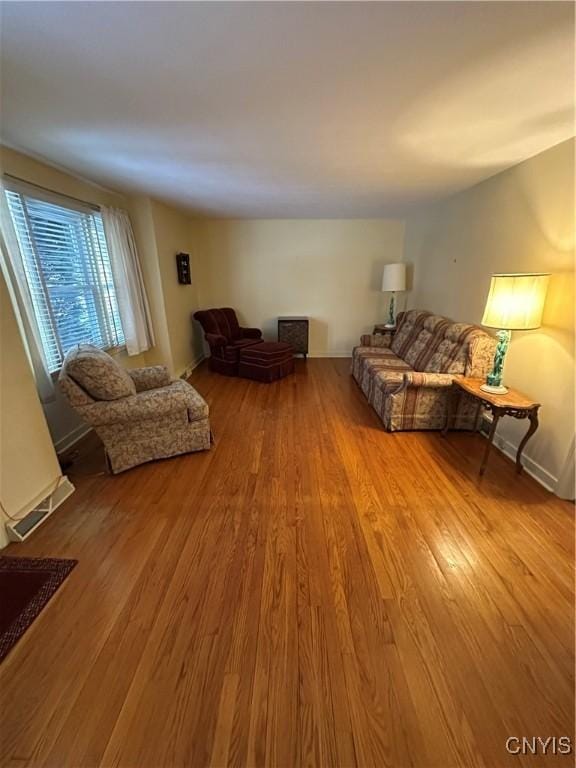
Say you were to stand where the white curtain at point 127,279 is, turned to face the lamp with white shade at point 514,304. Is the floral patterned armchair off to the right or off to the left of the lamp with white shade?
right

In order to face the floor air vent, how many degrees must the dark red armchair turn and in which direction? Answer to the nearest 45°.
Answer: approximately 45° to its right

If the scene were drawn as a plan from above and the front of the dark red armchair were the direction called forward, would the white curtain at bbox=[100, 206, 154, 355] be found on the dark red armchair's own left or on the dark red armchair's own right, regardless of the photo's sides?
on the dark red armchair's own right

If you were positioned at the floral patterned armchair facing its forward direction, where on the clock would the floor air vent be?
The floor air vent is roughly at 5 o'clock from the floral patterned armchair.

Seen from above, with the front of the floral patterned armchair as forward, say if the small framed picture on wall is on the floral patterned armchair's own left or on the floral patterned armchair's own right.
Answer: on the floral patterned armchair's own left

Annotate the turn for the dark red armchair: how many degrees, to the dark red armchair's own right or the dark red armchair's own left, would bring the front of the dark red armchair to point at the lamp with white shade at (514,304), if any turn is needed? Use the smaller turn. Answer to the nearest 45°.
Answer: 0° — it already faces it

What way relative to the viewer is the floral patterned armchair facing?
to the viewer's right

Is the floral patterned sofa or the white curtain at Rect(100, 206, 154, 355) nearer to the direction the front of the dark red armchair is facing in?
the floral patterned sofa

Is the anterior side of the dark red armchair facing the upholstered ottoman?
yes

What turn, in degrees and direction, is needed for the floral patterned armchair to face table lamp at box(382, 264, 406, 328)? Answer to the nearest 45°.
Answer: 0° — it already faces it

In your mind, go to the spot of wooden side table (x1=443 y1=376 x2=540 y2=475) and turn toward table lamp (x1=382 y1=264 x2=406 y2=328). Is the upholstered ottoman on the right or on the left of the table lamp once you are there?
left
